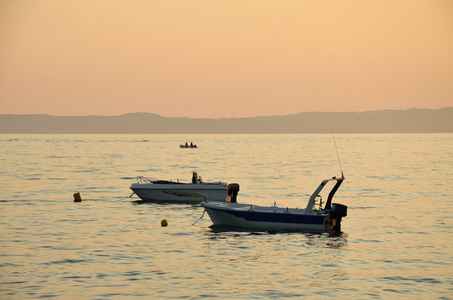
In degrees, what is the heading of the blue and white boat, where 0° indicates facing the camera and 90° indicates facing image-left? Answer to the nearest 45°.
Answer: approximately 90°
